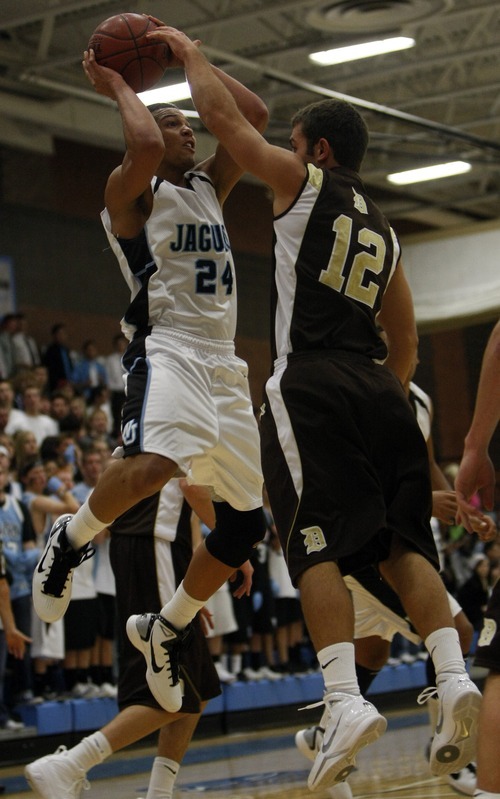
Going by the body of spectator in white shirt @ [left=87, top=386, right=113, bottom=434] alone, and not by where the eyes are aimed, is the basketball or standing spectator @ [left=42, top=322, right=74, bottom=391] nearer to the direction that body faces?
the basketball

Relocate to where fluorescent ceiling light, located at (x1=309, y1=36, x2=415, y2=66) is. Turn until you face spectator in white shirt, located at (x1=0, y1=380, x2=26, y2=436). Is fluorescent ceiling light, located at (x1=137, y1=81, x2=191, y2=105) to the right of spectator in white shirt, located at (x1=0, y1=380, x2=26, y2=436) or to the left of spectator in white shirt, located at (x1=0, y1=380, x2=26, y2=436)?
right

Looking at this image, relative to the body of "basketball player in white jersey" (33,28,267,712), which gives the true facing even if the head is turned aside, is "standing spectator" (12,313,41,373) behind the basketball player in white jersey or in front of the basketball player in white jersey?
behind

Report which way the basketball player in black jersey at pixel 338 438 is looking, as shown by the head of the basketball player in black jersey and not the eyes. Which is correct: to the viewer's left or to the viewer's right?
to the viewer's left

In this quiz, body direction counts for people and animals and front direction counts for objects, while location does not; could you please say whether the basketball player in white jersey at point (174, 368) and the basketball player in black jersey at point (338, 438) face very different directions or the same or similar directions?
very different directions

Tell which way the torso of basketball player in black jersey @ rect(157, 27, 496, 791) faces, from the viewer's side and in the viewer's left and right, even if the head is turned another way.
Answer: facing away from the viewer and to the left of the viewer

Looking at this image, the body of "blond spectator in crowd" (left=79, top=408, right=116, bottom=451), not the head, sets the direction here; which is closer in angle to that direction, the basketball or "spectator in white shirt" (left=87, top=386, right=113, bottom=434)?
the basketball
